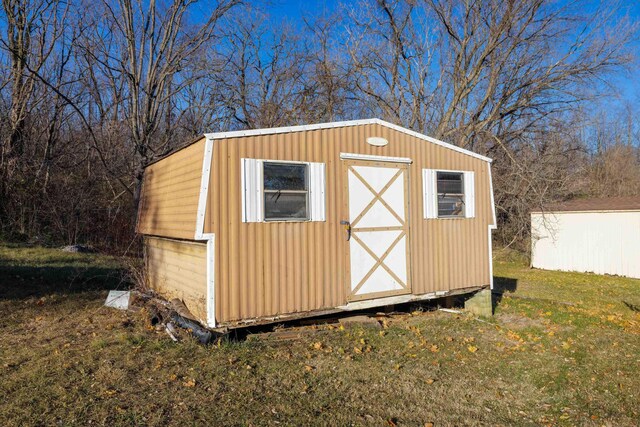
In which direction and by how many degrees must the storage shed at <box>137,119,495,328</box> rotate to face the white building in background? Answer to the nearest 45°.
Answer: approximately 90° to its left

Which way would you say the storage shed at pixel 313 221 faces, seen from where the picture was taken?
facing the viewer and to the right of the viewer

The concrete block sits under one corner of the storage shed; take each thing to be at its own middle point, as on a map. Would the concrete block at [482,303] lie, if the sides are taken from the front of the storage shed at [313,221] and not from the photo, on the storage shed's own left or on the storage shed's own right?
on the storage shed's own left

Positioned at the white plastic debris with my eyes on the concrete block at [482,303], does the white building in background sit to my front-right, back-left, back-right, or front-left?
front-left

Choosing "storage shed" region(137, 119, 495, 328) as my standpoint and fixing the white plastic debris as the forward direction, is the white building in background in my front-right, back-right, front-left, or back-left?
back-right
